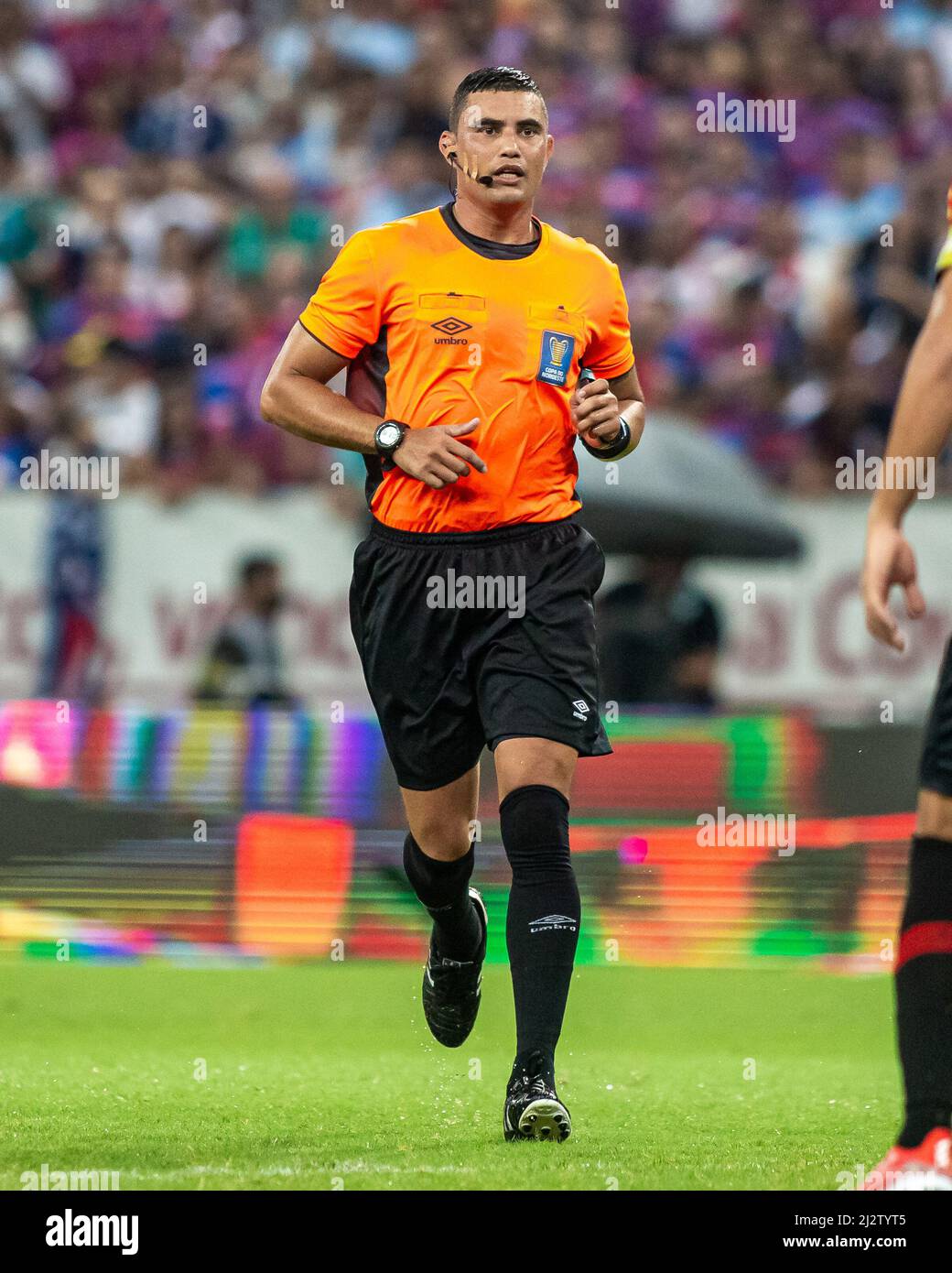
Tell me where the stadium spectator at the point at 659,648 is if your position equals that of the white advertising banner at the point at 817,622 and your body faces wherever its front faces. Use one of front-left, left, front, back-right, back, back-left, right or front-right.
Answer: front-right

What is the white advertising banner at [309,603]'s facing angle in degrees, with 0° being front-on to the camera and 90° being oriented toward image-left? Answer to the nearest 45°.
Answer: approximately 0°

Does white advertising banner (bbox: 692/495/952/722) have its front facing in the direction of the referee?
yes

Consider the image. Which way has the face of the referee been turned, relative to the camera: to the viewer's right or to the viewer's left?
to the viewer's right

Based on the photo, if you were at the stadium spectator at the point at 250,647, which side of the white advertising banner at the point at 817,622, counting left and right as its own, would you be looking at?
right

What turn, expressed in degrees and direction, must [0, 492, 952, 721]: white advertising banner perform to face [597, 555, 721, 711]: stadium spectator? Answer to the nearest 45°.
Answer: approximately 90° to its left

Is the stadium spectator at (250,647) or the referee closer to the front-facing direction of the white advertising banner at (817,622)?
the referee
